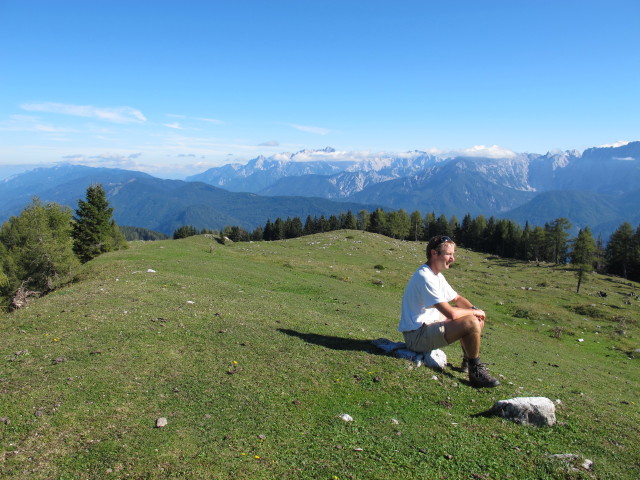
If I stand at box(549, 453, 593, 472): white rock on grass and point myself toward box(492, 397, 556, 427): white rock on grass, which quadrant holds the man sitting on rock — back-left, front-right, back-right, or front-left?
front-left

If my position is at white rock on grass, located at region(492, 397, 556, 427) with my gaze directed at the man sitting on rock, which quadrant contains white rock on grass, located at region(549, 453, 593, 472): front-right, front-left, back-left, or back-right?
back-left

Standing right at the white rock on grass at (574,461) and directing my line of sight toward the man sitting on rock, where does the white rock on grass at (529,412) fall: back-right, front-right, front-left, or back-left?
front-right

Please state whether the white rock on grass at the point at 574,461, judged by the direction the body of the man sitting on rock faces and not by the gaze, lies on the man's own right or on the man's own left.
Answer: on the man's own right

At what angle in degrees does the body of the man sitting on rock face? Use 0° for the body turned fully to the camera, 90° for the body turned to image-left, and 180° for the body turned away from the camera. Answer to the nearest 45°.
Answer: approximately 270°

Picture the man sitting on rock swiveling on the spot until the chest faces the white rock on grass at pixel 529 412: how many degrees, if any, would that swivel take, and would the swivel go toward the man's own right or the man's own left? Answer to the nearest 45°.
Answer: approximately 45° to the man's own right
